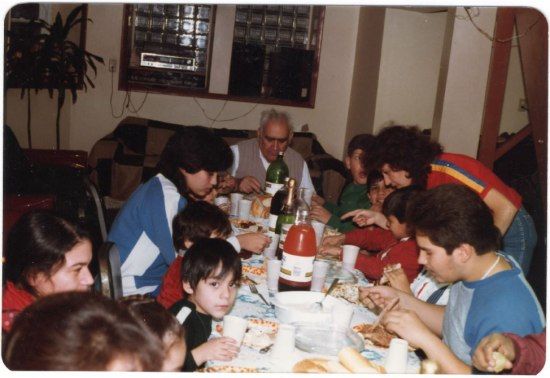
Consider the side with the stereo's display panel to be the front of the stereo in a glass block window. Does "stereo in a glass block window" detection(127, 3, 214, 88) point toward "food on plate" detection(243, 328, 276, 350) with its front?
yes

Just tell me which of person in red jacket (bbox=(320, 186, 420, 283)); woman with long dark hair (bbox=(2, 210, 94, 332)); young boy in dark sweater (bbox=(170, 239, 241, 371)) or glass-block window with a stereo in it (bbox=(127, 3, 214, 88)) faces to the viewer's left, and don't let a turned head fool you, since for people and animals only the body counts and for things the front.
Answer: the person in red jacket

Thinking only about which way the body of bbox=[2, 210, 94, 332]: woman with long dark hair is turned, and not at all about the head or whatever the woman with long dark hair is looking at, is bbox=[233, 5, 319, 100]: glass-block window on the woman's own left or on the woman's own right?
on the woman's own left

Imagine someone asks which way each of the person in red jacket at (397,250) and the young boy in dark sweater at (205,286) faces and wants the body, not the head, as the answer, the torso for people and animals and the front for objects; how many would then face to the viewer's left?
1

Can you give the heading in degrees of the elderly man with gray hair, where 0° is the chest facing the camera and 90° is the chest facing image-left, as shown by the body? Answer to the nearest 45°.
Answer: approximately 0°

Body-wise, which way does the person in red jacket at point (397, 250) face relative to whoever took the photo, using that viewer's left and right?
facing to the left of the viewer

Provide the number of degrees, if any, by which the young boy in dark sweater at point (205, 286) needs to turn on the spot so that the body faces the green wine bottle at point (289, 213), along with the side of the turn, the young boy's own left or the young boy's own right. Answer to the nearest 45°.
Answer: approximately 135° to the young boy's own left

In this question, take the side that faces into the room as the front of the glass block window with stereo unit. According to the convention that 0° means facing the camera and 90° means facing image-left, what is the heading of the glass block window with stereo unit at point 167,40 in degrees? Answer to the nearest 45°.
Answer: approximately 0°
